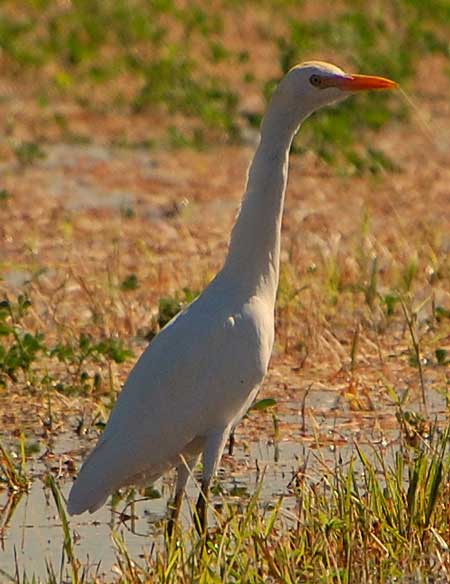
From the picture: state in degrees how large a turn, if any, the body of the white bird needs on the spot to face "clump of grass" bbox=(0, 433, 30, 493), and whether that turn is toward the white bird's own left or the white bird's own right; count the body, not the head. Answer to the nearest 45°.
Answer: approximately 135° to the white bird's own left

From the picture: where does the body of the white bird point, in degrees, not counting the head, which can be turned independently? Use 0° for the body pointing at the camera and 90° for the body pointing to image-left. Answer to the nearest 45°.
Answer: approximately 270°
